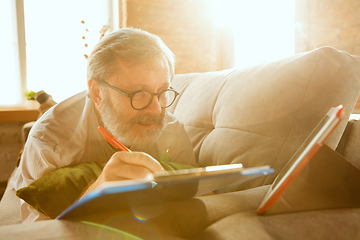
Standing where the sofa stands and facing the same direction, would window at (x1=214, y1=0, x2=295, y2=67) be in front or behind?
behind

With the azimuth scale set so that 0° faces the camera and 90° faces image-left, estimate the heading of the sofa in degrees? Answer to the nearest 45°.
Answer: approximately 45°

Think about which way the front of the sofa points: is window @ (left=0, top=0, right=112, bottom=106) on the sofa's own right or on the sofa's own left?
on the sofa's own right
